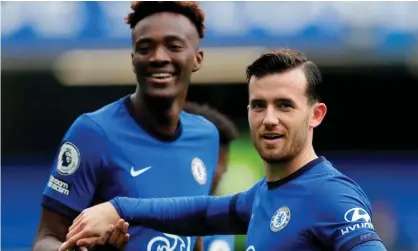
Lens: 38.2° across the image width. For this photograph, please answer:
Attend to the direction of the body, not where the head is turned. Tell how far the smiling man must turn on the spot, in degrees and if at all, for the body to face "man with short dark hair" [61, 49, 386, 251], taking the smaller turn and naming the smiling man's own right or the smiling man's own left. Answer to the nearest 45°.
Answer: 0° — they already face them

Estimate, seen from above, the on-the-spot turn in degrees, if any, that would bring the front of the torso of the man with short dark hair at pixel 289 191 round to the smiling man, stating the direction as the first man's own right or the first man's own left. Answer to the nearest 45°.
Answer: approximately 90° to the first man's own right

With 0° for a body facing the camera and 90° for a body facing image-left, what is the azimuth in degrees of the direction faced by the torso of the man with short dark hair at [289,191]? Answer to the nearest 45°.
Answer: approximately 45°
